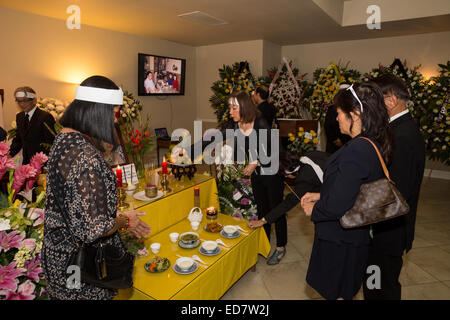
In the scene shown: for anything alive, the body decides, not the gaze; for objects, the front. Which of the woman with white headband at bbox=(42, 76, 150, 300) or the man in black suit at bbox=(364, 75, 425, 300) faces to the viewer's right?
the woman with white headband

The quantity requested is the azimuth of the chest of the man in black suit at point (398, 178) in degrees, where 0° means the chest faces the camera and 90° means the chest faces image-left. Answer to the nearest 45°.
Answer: approximately 90°

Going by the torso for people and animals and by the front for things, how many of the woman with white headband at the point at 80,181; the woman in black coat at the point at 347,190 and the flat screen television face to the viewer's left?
1

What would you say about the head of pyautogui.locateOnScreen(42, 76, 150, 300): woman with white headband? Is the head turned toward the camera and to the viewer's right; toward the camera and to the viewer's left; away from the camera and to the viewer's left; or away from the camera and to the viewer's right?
away from the camera and to the viewer's right

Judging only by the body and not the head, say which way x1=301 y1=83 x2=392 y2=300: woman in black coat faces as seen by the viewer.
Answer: to the viewer's left

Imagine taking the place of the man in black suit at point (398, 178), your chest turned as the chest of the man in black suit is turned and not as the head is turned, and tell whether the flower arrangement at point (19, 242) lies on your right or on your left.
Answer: on your left

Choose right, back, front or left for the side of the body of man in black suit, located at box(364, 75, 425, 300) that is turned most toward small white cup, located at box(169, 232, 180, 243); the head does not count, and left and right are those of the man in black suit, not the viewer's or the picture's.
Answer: front

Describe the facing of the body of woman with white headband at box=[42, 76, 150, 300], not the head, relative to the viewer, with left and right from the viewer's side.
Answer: facing to the right of the viewer

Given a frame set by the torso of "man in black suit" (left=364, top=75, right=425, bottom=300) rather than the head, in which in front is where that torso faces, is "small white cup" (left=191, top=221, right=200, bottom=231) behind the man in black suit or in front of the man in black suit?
in front

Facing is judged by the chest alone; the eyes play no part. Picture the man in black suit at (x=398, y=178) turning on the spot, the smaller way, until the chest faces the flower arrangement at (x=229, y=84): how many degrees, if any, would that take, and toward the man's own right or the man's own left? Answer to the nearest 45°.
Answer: approximately 45° to the man's own right

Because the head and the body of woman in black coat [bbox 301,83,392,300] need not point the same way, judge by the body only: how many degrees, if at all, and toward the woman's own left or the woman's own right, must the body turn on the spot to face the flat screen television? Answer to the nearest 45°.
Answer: approximately 45° to the woman's own right

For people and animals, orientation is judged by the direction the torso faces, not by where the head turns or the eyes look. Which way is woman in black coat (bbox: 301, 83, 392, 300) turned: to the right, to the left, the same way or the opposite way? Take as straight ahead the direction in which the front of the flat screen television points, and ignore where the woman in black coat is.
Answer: the opposite way
